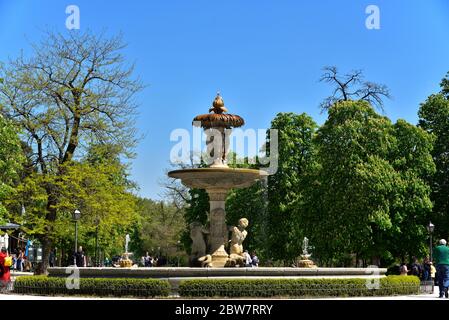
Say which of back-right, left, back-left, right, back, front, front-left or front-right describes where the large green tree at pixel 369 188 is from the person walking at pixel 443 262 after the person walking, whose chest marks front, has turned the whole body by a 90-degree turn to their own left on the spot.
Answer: right

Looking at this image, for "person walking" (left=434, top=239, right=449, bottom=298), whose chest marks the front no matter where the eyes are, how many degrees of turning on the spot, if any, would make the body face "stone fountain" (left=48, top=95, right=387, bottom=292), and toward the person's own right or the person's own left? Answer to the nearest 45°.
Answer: approximately 45° to the person's own left

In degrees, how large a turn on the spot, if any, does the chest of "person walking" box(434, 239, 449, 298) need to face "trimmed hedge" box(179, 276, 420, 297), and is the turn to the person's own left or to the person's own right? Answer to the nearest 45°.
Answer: approximately 90° to the person's own left

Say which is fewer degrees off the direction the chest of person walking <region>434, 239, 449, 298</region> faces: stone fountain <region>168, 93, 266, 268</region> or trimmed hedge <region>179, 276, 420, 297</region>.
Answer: the stone fountain

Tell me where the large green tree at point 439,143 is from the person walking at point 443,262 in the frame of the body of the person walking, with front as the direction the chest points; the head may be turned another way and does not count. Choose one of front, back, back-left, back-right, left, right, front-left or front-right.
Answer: front

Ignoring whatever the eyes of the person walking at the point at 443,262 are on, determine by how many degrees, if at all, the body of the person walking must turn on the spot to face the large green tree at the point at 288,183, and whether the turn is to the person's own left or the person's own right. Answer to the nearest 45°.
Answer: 0° — they already face it

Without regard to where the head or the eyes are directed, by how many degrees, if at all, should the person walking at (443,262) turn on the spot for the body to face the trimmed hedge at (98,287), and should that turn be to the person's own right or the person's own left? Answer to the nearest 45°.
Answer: approximately 90° to the person's own left

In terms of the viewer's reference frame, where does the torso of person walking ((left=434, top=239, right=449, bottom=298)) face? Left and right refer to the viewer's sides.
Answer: facing away from the viewer

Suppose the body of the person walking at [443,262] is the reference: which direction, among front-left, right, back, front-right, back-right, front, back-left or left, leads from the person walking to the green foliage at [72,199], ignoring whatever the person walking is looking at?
front-left

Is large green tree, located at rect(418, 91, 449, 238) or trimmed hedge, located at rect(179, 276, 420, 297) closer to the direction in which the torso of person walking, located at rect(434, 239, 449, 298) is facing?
the large green tree

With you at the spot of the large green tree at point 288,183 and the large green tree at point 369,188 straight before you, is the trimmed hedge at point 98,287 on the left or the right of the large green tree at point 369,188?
right

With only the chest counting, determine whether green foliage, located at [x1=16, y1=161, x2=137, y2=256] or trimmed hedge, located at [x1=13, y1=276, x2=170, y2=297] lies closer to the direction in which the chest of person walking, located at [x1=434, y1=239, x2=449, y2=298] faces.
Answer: the green foliage

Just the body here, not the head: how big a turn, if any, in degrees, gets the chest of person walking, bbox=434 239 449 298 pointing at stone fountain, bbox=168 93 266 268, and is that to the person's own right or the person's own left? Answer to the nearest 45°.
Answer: approximately 45° to the person's own left
